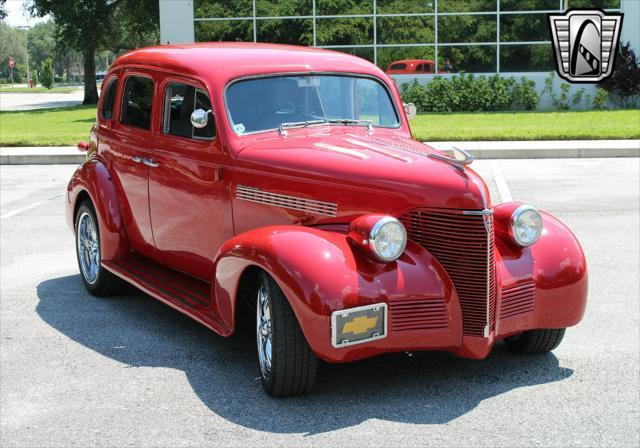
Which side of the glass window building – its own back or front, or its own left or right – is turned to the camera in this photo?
front

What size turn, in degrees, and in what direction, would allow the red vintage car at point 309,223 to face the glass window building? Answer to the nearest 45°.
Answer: approximately 135° to its left

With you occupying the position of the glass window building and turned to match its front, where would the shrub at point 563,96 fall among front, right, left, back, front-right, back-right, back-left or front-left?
left

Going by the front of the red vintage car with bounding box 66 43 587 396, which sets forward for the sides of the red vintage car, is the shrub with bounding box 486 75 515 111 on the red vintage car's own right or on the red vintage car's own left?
on the red vintage car's own left

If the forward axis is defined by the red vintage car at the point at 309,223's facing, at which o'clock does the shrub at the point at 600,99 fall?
The shrub is roughly at 8 o'clock from the red vintage car.

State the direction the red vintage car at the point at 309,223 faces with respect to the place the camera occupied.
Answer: facing the viewer and to the right of the viewer

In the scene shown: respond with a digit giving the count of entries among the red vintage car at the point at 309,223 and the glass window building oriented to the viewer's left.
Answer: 0

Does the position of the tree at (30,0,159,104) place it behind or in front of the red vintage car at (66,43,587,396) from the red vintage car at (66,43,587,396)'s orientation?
behind

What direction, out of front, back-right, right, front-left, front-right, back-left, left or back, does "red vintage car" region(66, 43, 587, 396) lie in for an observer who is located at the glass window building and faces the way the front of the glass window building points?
front

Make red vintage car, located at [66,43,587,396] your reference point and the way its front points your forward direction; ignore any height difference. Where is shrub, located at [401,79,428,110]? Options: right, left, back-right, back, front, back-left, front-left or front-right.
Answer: back-left
